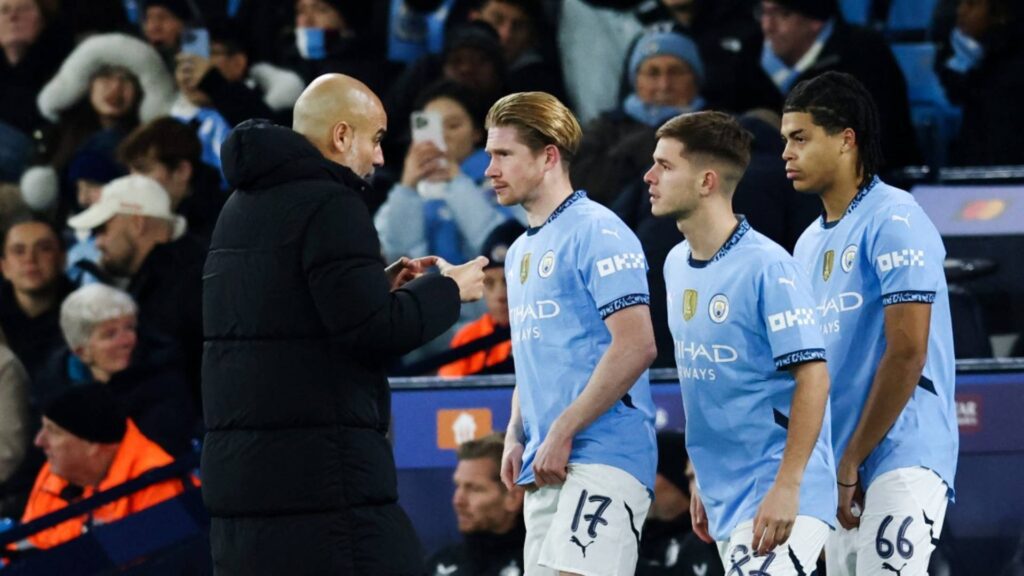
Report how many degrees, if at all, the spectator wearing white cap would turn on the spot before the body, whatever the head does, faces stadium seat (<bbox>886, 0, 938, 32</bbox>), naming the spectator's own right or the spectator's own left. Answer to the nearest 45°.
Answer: approximately 180°

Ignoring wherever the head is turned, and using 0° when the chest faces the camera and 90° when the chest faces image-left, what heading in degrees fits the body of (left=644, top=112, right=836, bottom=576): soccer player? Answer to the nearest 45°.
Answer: approximately 45°

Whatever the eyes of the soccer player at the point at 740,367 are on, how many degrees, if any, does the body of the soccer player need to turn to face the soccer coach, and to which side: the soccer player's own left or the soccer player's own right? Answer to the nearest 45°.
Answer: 0° — they already face them

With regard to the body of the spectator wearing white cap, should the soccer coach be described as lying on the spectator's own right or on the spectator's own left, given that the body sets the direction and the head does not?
on the spectator's own left

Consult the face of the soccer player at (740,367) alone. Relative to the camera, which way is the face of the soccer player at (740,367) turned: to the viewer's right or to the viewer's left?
to the viewer's left

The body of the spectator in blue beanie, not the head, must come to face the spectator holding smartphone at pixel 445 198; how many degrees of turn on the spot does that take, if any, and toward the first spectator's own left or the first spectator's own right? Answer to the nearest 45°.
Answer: approximately 90° to the first spectator's own right

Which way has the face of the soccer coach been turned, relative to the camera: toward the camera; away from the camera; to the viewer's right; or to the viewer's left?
to the viewer's right

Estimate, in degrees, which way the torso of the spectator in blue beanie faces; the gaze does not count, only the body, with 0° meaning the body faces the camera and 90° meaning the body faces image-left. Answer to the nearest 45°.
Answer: approximately 0°

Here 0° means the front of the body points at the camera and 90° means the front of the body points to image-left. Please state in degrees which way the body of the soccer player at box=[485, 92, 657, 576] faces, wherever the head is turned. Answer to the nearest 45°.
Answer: approximately 45°
